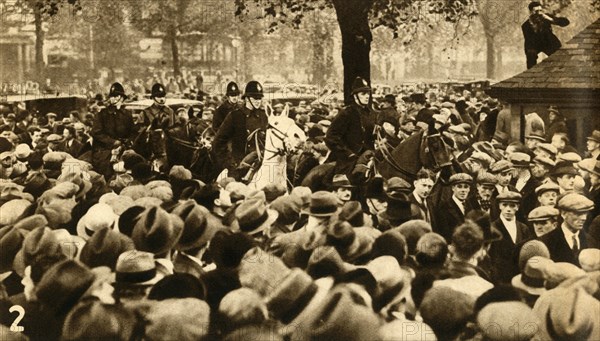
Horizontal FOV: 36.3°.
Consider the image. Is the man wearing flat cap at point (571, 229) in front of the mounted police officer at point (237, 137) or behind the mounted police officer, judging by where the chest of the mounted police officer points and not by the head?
in front

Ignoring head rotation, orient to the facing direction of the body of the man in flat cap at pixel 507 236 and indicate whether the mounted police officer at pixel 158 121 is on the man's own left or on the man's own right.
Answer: on the man's own right

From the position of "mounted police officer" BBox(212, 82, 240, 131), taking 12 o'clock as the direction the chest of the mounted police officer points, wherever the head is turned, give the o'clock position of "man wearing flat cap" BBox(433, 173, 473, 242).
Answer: The man wearing flat cap is roughly at 11 o'clock from the mounted police officer.

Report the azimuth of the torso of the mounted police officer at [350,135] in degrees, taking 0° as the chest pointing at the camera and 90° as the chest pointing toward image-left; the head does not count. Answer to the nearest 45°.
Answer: approximately 315°

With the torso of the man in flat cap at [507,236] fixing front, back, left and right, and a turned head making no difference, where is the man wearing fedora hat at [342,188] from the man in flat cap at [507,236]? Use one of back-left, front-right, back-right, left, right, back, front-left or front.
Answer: right

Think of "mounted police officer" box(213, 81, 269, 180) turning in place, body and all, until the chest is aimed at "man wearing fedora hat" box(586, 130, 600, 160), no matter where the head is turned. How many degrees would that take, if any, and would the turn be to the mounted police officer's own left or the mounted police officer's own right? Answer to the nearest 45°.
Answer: approximately 45° to the mounted police officer's own left

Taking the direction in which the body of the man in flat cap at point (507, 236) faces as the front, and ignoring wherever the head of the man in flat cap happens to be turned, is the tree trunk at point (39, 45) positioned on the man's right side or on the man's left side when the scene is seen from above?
on the man's right side

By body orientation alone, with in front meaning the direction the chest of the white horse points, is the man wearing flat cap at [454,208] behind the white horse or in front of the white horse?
in front

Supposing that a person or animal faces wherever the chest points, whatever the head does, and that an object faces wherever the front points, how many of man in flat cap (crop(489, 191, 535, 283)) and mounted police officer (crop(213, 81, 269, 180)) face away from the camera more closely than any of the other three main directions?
0

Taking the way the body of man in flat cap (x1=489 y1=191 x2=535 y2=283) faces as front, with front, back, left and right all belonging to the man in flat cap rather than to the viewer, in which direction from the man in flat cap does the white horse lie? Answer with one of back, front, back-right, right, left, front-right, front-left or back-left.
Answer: right

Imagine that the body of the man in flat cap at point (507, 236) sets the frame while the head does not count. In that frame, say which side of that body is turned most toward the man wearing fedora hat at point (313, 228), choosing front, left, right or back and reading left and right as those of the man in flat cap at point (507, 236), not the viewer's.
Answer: right

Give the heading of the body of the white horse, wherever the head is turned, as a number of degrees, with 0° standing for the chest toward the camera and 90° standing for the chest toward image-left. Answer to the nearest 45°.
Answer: approximately 315°

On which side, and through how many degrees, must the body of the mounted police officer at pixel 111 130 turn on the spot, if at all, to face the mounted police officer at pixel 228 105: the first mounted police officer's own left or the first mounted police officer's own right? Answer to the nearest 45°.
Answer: approximately 45° to the first mounted police officer's own left
